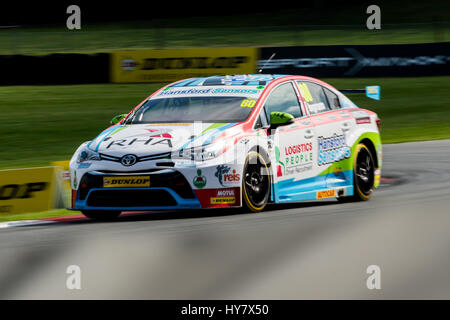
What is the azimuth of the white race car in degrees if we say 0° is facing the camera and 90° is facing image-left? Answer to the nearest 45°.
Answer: approximately 45°

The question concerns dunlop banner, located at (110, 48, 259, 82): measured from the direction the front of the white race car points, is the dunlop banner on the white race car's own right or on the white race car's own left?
on the white race car's own right

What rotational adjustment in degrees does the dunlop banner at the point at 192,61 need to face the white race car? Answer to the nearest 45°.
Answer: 0° — it already faces it

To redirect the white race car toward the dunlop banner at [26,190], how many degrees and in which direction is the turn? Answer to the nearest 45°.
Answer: approximately 90° to its right

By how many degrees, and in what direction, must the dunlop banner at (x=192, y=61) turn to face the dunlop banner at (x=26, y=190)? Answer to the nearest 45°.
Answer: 0° — it already faces it
